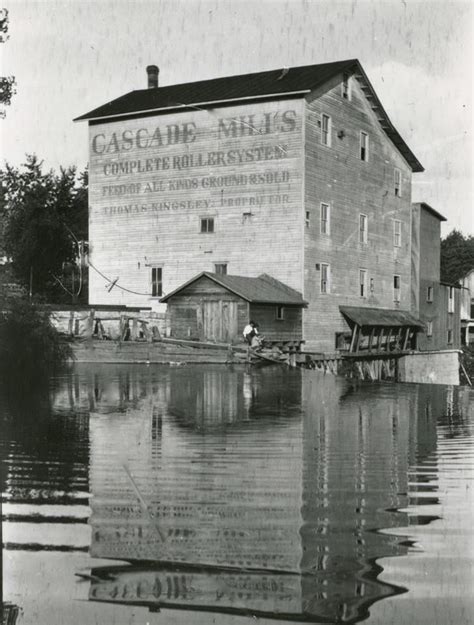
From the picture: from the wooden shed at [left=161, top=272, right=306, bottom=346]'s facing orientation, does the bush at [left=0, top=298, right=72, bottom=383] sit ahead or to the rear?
ahead
